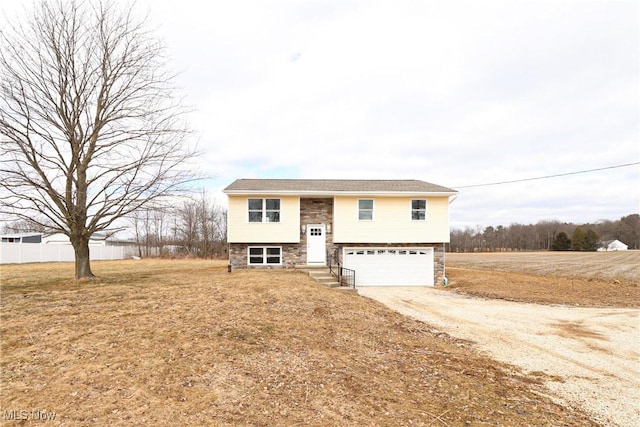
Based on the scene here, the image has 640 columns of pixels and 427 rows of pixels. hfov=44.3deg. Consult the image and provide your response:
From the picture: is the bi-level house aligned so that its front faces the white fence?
no

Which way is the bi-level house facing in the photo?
toward the camera
